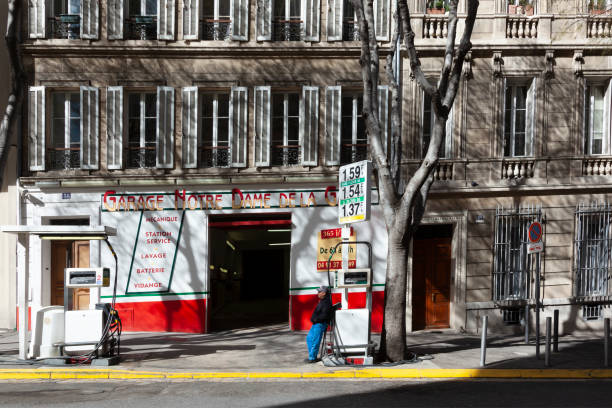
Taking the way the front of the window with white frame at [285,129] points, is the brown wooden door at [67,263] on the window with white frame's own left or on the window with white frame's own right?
on the window with white frame's own right

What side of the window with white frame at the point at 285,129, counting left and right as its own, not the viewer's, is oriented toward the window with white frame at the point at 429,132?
left

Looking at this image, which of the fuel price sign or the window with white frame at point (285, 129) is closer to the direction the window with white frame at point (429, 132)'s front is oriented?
the fuel price sign

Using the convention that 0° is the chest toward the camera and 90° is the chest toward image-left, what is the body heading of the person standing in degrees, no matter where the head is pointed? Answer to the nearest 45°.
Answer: approximately 90°

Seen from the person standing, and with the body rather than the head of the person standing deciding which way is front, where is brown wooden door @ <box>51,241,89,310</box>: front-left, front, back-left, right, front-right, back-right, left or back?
front-right

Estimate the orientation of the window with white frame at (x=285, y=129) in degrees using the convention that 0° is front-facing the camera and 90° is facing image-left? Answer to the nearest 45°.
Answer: approximately 0°

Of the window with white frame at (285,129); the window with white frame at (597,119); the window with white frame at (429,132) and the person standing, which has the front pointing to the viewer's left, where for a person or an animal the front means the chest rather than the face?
the person standing

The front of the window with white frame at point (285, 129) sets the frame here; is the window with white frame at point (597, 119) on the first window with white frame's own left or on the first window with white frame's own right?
on the first window with white frame's own left
